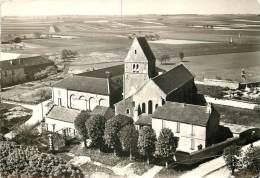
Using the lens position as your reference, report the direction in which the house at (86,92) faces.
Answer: facing the viewer and to the left of the viewer

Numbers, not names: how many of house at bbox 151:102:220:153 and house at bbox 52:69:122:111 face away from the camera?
0

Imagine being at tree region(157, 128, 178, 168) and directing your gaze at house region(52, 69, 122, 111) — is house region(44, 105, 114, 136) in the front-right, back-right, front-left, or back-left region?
front-left

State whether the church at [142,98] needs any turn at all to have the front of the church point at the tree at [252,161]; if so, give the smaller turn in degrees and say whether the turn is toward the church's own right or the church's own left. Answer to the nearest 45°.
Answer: approximately 90° to the church's own left

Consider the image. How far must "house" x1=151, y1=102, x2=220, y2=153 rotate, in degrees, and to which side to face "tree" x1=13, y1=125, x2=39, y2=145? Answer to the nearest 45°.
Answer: approximately 45° to its right

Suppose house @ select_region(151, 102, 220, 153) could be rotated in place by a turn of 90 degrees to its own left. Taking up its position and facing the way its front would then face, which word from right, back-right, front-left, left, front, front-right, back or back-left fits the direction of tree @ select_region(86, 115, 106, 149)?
back-right

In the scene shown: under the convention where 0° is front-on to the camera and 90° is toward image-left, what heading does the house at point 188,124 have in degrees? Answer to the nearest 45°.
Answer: approximately 45°

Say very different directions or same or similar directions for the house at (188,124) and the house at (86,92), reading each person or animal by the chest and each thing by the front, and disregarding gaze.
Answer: same or similar directions

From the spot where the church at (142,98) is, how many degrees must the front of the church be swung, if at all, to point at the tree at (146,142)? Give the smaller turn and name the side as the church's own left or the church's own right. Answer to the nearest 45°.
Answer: approximately 45° to the church's own left

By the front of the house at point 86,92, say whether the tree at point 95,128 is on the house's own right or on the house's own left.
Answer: on the house's own left

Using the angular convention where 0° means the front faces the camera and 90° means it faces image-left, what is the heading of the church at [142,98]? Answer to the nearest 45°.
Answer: approximately 45°

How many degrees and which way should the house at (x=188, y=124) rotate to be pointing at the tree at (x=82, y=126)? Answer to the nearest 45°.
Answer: approximately 45° to its right

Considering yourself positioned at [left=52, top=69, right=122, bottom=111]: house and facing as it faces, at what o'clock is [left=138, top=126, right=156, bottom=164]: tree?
The tree is roughly at 10 o'clock from the house.

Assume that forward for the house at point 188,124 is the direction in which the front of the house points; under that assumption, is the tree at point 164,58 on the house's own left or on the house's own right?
on the house's own right

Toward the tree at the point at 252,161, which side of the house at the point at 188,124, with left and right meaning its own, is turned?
left
